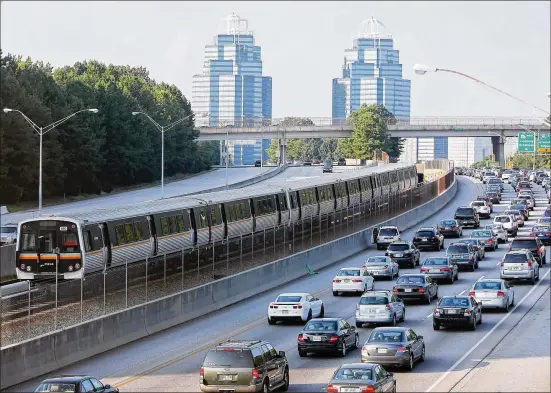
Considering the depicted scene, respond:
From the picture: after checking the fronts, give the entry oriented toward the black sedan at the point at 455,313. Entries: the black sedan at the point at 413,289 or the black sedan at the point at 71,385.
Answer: the black sedan at the point at 71,385

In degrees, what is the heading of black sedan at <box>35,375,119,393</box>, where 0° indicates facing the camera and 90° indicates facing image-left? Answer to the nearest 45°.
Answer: approximately 225°

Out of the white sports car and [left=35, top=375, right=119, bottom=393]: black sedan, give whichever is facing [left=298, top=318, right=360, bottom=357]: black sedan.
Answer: [left=35, top=375, right=119, bottom=393]: black sedan

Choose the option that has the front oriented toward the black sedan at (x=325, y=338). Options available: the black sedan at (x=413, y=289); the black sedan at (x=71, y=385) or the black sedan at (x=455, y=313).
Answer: the black sedan at (x=71, y=385)

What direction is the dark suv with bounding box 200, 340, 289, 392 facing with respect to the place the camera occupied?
facing away from the viewer and to the right of the viewer

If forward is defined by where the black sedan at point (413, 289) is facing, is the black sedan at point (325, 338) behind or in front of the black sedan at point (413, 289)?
behind

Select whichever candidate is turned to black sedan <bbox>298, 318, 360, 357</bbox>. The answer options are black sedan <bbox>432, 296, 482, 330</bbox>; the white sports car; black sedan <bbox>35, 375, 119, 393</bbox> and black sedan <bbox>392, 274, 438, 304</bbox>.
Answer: black sedan <bbox>35, 375, 119, 393</bbox>

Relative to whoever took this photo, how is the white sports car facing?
facing away from the viewer and to the right of the viewer

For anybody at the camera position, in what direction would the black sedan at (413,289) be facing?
facing away from the viewer and to the right of the viewer

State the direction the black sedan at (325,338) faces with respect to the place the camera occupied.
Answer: facing away from the viewer and to the right of the viewer

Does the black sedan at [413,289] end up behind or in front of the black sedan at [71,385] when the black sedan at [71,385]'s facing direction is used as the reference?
in front

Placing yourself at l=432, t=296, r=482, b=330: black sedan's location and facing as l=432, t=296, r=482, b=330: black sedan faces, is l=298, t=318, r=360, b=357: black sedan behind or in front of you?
behind

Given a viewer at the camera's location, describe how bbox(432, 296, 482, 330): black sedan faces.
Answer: facing away from the viewer

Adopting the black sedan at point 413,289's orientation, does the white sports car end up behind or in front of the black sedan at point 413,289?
behind
